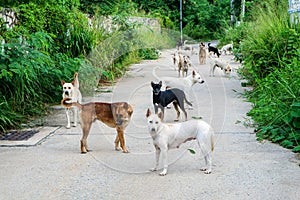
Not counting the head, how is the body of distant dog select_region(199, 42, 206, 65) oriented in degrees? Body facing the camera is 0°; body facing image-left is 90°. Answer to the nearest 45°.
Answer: approximately 0°

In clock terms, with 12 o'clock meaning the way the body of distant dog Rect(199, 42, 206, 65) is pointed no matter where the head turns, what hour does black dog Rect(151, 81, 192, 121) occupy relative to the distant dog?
The black dog is roughly at 12 o'clock from the distant dog.
